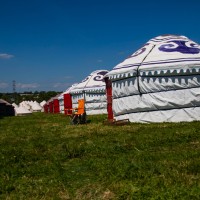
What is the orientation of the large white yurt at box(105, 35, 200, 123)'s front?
to the viewer's left

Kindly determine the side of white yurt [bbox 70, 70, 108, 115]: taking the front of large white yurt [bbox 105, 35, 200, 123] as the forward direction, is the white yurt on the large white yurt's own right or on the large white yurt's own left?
on the large white yurt's own right
